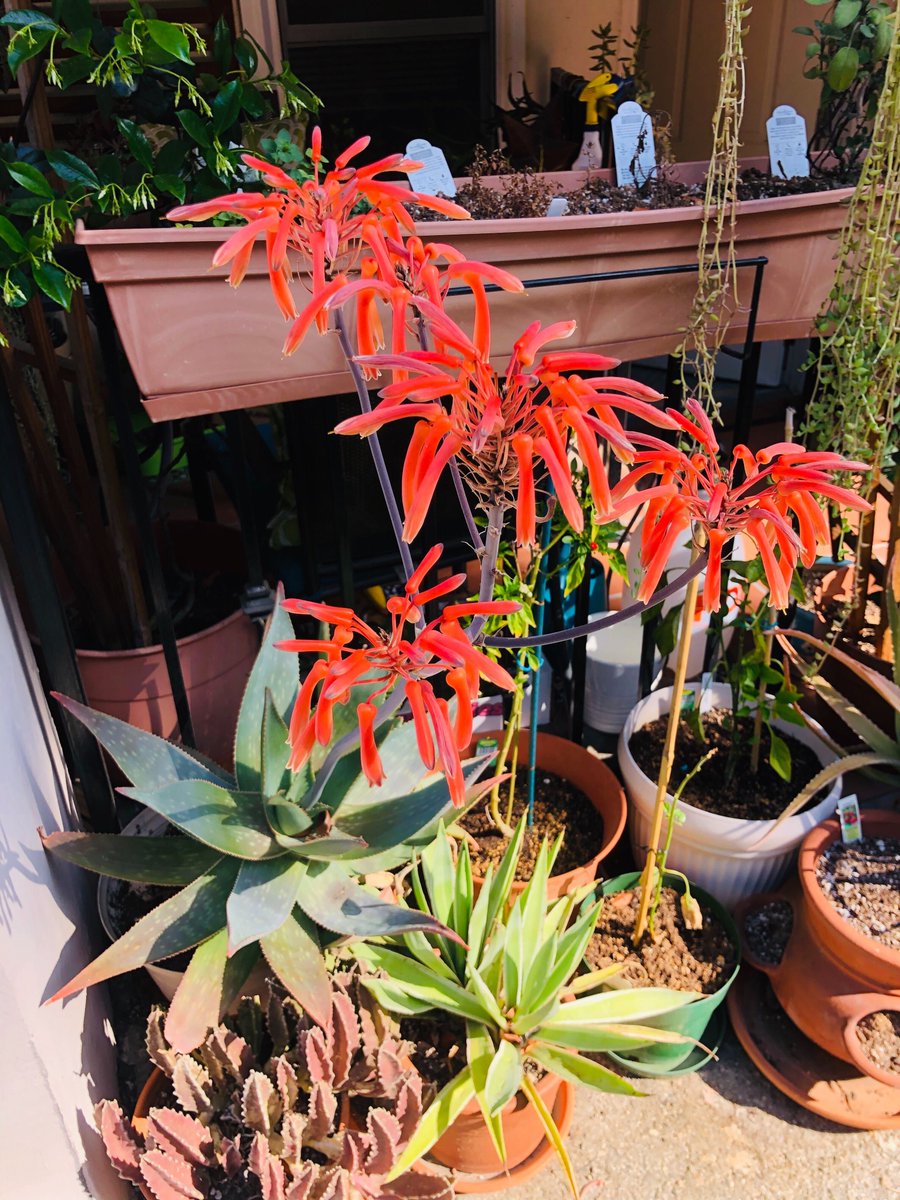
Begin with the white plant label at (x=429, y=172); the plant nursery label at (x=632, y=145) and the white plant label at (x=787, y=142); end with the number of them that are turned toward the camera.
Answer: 3

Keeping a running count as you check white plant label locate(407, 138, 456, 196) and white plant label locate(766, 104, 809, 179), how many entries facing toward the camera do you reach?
2

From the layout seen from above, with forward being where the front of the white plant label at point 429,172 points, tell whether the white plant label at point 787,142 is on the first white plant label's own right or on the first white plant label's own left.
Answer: on the first white plant label's own left

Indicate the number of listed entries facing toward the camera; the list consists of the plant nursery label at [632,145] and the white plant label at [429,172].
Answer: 2

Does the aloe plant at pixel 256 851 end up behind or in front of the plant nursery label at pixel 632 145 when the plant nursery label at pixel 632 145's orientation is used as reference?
in front

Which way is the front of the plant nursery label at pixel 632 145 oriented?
toward the camera
